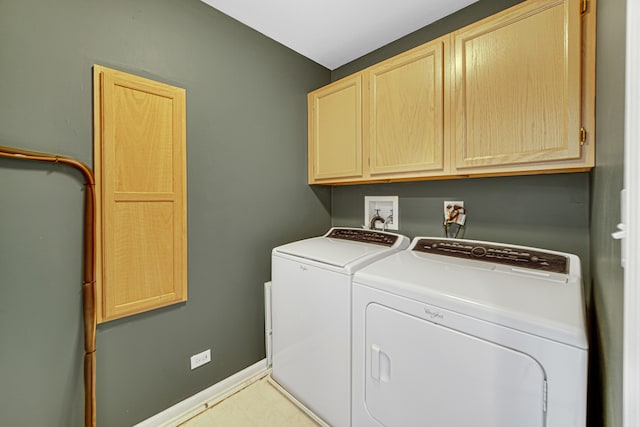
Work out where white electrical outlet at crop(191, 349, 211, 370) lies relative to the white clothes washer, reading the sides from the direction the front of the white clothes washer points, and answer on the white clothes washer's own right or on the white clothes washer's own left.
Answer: on the white clothes washer's own right

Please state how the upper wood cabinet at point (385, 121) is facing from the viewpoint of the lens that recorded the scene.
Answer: facing the viewer and to the left of the viewer

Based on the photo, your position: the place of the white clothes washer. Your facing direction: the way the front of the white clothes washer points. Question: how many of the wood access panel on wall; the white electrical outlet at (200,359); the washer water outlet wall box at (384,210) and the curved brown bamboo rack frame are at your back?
1
